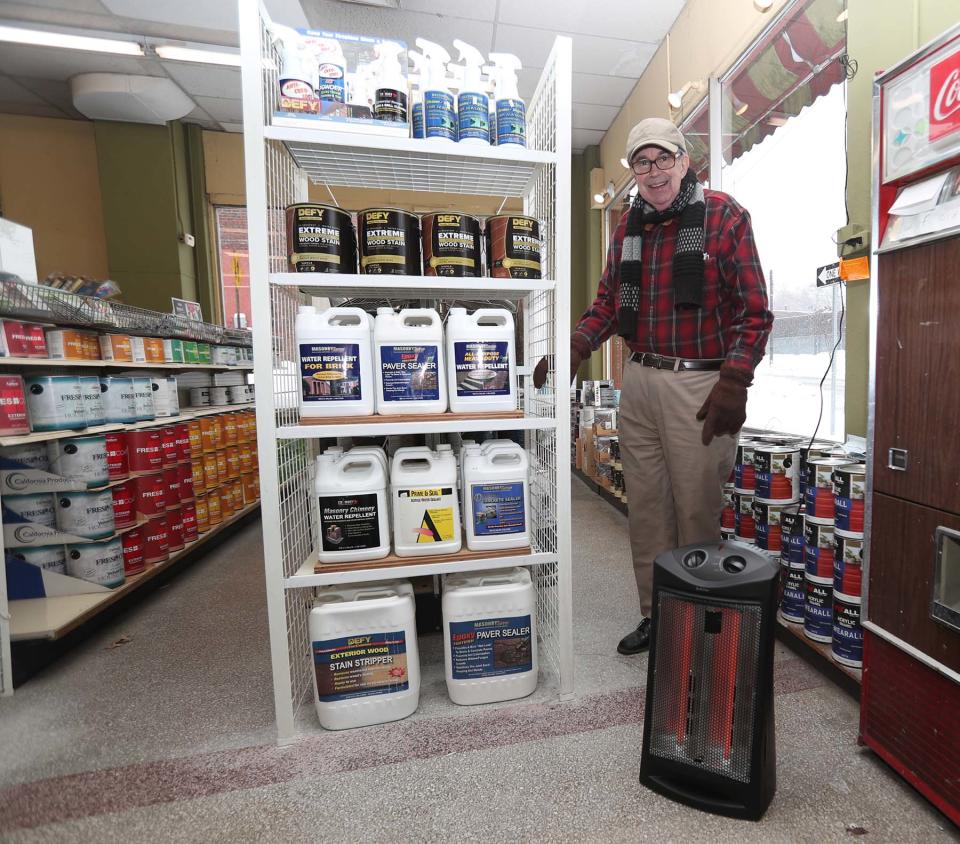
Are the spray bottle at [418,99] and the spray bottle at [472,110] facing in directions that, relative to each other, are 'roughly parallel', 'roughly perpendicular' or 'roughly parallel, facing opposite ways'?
roughly parallel

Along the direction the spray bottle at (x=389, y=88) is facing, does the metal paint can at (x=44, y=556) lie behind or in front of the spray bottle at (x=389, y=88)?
in front

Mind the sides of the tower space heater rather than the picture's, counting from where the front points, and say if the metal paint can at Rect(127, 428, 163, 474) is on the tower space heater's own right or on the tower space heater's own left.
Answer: on the tower space heater's own right

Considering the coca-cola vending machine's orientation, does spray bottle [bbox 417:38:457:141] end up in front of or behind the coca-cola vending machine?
in front

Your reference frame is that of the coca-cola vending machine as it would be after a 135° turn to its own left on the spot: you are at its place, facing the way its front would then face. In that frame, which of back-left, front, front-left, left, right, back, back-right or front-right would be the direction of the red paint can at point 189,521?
back
